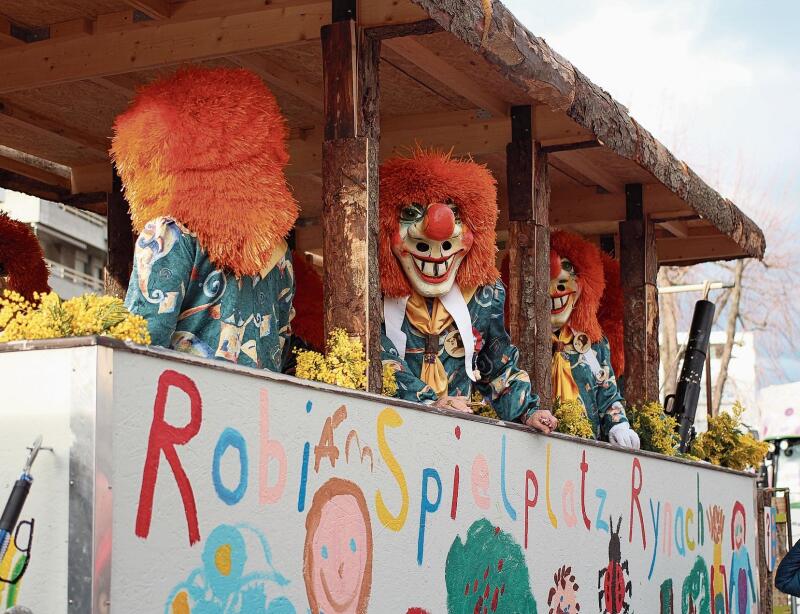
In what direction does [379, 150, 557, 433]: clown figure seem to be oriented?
toward the camera

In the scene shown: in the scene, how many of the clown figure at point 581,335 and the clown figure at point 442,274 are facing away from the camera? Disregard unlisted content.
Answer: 0

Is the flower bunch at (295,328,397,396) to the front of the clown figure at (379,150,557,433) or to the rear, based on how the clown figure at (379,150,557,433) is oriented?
to the front

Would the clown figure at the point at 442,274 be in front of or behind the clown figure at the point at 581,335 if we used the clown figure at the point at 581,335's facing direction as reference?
in front
